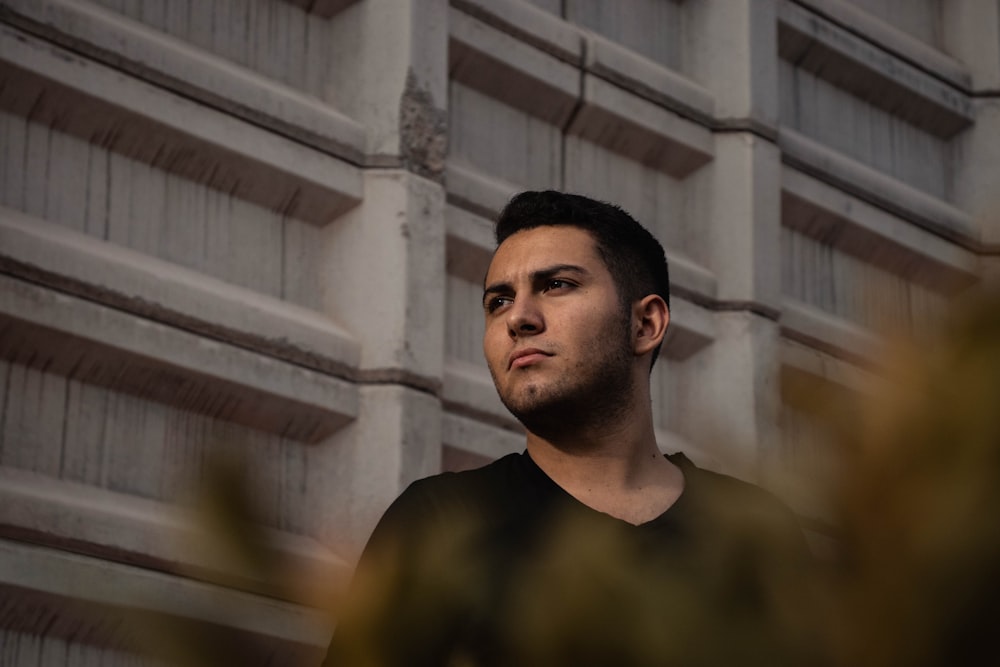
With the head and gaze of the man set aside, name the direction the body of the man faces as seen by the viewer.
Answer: toward the camera

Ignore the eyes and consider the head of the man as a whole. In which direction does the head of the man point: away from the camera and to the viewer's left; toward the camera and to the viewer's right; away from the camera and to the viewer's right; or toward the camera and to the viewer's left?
toward the camera and to the viewer's left
